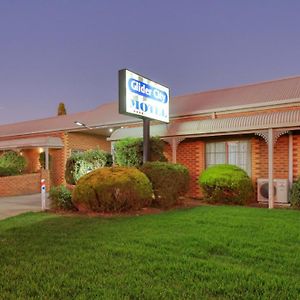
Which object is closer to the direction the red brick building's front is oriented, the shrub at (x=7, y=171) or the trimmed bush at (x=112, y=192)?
the trimmed bush

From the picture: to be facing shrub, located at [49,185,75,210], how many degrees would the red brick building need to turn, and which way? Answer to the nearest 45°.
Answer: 0° — it already faces it

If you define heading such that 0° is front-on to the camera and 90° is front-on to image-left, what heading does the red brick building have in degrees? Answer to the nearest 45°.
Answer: approximately 45°

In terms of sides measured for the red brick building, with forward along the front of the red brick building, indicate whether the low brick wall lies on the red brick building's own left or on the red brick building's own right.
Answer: on the red brick building's own right

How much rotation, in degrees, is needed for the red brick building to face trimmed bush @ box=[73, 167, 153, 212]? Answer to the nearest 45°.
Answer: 0° — it already faces it

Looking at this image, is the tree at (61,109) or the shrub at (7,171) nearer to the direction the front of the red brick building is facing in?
the shrub
